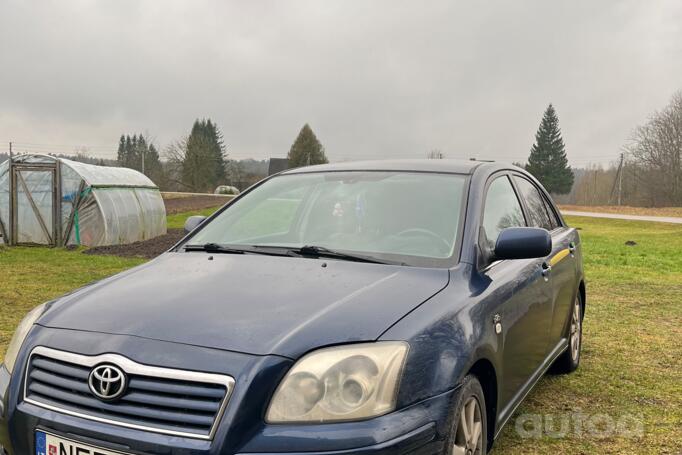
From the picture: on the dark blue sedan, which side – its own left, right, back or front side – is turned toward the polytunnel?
right

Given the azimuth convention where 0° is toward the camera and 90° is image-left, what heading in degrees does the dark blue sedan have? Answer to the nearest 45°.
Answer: approximately 45°
